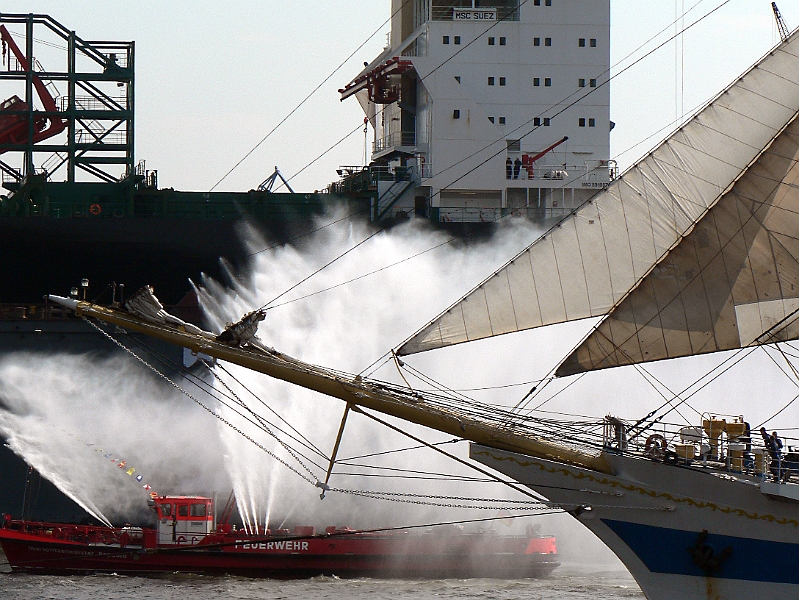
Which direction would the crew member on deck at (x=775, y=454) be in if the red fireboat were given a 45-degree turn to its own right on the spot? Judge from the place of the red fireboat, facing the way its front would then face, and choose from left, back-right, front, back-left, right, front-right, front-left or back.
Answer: back

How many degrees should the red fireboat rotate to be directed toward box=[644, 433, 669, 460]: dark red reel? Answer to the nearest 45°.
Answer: approximately 135° to its left

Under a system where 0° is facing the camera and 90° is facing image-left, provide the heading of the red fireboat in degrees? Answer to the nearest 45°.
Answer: approximately 90°
